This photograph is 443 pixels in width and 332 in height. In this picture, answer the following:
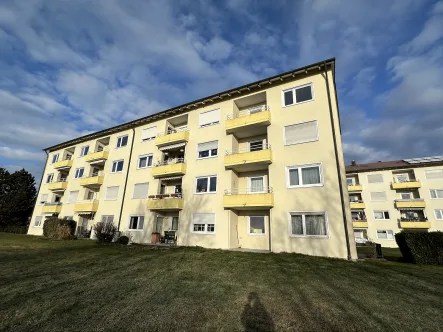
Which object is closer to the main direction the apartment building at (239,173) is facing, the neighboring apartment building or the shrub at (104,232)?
the shrub

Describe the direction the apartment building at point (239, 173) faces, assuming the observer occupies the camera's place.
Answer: facing the viewer and to the left of the viewer

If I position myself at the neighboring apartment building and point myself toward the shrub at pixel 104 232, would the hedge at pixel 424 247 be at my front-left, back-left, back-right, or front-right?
front-left

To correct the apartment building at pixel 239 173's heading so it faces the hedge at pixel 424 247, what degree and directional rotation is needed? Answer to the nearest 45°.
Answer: approximately 90° to its left

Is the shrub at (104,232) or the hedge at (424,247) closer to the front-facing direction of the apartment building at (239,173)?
the shrub

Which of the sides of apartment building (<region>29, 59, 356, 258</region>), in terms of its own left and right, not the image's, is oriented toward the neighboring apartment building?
back

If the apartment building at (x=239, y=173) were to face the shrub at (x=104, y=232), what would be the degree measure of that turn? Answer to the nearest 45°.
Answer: approximately 90° to its right
